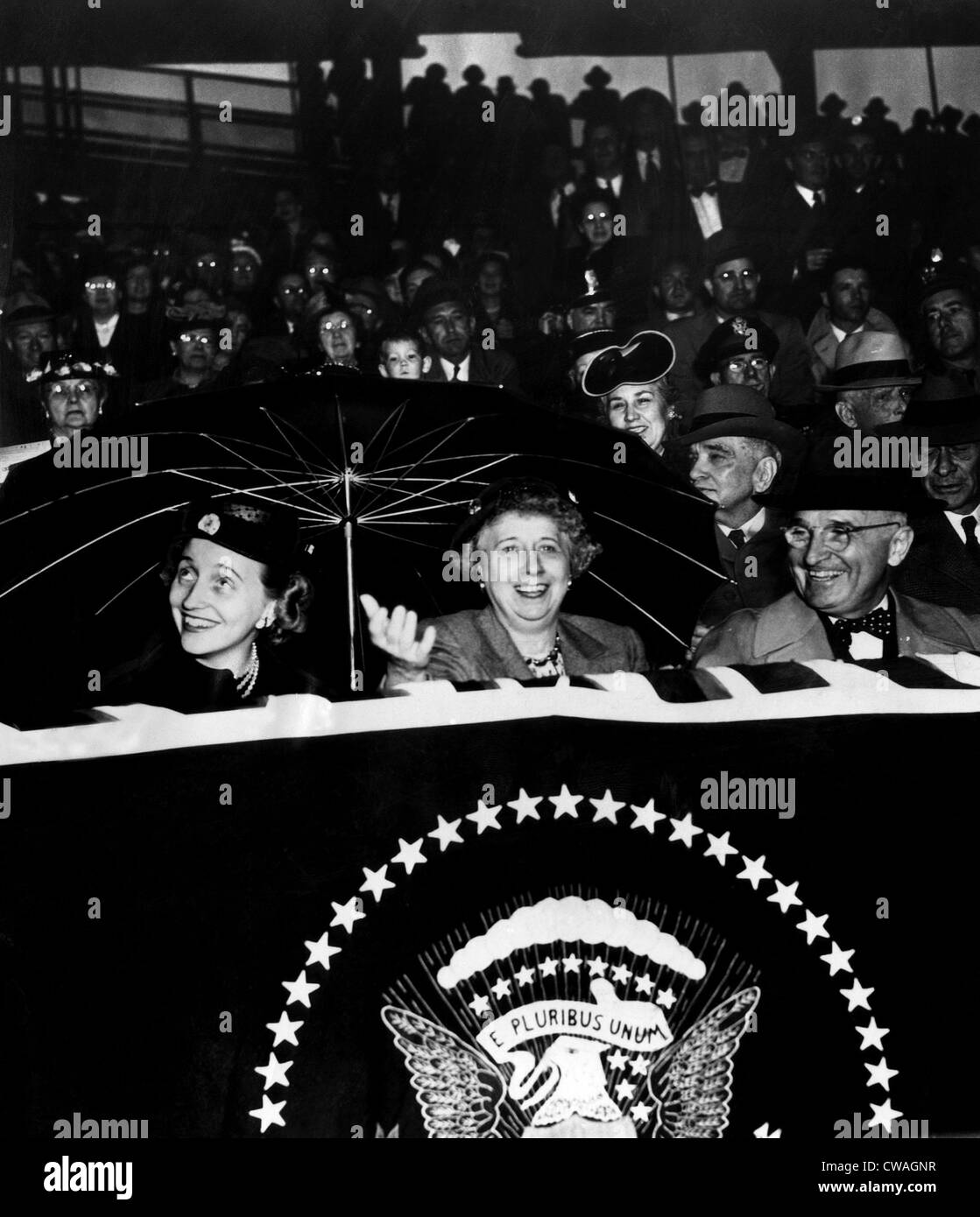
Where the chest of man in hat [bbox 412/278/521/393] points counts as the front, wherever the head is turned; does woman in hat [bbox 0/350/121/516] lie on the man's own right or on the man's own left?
on the man's own right

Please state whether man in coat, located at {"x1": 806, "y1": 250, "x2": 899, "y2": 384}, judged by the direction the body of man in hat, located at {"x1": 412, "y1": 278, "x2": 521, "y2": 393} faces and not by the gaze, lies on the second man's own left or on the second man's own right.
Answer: on the second man's own left

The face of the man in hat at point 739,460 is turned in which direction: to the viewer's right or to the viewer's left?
to the viewer's left

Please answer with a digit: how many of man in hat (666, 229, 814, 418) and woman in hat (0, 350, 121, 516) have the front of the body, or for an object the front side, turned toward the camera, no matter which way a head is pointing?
2

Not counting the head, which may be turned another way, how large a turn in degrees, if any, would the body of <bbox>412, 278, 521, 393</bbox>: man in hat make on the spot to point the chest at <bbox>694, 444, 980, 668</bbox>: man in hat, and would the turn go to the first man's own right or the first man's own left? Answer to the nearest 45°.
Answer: approximately 45° to the first man's own left

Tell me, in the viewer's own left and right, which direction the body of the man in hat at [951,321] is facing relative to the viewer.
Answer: facing the viewer and to the left of the viewer

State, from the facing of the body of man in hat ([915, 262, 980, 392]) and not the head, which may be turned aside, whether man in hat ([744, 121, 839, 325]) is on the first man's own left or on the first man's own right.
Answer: on the first man's own right

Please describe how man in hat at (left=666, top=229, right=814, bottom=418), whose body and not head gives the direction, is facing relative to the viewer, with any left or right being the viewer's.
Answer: facing the viewer

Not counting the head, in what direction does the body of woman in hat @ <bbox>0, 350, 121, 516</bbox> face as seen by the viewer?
toward the camera

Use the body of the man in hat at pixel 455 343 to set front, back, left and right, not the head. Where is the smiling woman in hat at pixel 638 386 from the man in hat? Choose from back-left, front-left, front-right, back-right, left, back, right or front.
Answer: front-left

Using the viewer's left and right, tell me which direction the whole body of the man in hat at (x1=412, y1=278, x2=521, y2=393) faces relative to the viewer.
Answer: facing the viewer

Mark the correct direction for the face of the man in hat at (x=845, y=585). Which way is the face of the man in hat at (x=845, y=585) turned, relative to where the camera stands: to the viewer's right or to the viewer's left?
to the viewer's left

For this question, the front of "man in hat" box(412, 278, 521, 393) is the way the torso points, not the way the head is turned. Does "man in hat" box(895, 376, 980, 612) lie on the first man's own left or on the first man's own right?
on the first man's own left

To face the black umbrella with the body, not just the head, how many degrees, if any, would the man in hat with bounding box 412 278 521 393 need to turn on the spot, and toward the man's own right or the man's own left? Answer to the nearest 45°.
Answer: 0° — they already face it

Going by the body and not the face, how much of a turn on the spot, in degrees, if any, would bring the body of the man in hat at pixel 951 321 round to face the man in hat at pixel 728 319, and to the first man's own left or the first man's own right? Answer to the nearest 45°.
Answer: approximately 45° to the first man's own right
